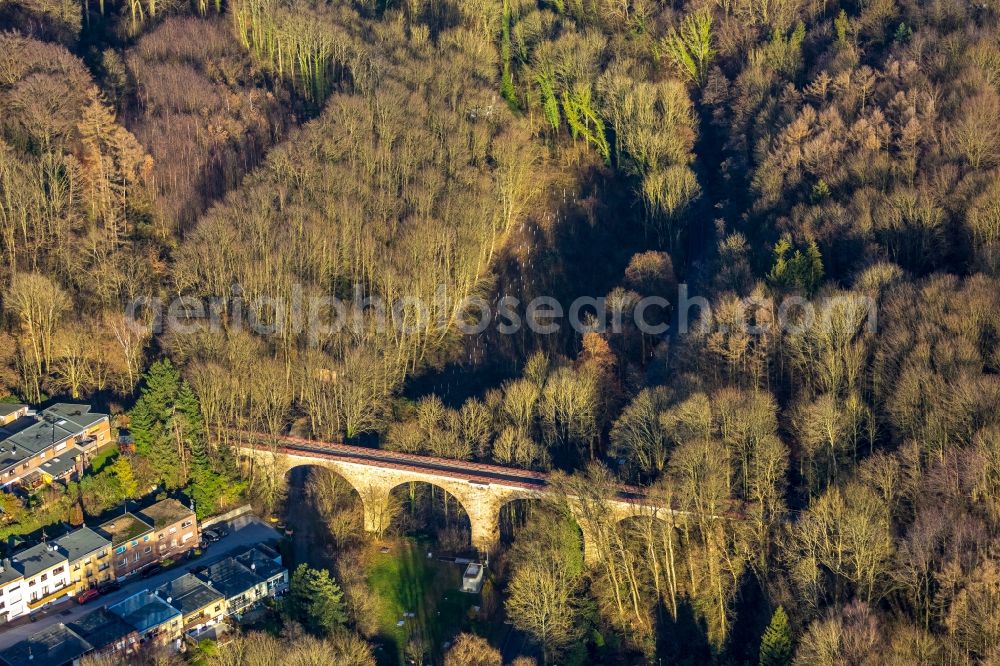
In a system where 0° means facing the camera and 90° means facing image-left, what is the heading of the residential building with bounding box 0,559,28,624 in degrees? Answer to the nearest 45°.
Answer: approximately 315°

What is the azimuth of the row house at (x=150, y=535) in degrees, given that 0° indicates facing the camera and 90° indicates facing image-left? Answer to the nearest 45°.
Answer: approximately 315°

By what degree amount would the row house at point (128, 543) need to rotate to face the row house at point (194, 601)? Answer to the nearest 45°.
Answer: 0° — it already faces it

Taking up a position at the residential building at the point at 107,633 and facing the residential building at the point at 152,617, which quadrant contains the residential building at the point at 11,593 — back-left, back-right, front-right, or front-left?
back-left

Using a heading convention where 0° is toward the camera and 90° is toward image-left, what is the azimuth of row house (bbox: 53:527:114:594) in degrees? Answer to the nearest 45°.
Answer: approximately 315°
